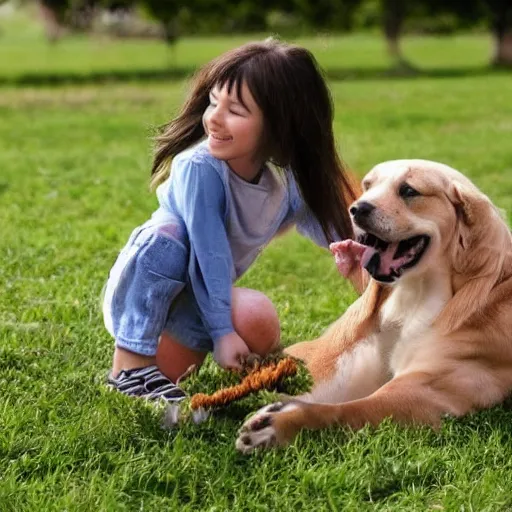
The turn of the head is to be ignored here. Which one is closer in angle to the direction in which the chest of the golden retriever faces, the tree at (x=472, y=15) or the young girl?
the young girl

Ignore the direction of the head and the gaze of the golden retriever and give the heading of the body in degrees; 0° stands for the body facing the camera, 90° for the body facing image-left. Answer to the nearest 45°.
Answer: approximately 45°

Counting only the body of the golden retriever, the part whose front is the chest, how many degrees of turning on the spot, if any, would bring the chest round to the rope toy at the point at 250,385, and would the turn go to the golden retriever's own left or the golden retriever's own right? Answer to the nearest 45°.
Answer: approximately 45° to the golden retriever's own right

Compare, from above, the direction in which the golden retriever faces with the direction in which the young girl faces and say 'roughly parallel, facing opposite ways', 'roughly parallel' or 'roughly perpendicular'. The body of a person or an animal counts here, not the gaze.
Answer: roughly perpendicular

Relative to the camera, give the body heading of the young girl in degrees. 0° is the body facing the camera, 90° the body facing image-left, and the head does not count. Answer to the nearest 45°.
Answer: approximately 315°

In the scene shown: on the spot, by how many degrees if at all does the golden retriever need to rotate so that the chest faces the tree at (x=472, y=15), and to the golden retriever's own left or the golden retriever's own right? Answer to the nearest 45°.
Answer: approximately 135° to the golden retriever's own right
